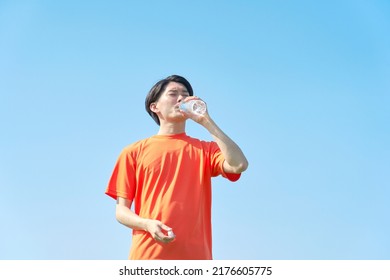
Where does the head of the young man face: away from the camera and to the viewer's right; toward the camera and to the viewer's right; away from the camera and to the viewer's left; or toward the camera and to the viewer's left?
toward the camera and to the viewer's right
